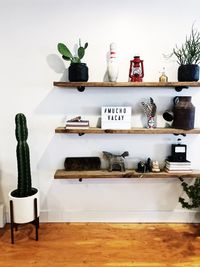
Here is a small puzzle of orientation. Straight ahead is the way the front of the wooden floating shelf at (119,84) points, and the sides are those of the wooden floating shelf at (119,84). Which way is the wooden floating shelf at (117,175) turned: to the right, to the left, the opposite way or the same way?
the same way

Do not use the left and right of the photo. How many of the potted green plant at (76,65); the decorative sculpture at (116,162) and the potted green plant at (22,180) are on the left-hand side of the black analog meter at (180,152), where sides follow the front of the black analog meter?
0

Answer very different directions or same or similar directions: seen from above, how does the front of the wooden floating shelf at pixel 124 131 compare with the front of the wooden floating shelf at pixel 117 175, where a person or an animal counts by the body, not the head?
same or similar directions

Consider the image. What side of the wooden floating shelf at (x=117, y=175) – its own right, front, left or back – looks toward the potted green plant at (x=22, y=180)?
right

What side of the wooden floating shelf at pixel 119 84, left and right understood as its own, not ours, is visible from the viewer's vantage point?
front

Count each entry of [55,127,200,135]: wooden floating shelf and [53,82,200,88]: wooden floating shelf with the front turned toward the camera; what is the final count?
2

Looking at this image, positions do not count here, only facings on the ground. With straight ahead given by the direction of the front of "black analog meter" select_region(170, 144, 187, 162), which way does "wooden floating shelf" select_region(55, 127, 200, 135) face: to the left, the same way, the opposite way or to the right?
the same way

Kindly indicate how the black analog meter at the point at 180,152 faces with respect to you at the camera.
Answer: facing the viewer

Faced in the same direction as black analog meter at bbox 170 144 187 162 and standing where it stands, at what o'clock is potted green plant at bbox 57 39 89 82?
The potted green plant is roughly at 2 o'clock from the black analog meter.

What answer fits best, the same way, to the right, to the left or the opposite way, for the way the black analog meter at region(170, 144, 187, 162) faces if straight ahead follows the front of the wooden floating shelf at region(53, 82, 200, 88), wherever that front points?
the same way
